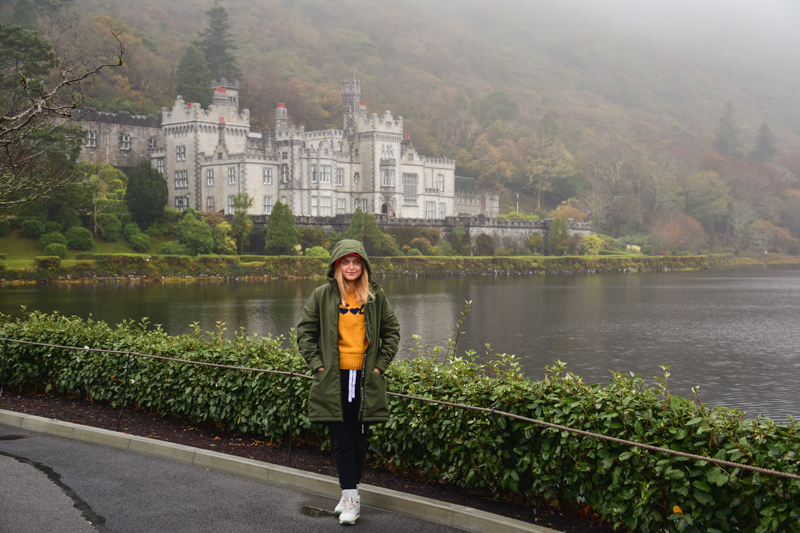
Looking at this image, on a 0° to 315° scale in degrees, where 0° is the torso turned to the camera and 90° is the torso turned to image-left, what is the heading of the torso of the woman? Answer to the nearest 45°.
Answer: approximately 0°

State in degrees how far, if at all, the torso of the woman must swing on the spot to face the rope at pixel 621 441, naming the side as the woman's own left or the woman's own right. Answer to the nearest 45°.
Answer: approximately 90° to the woman's own left

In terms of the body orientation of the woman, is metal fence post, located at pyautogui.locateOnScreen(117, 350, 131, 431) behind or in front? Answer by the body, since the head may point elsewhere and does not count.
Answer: behind

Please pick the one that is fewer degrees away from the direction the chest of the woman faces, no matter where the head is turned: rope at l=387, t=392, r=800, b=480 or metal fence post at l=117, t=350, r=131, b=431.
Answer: the rope

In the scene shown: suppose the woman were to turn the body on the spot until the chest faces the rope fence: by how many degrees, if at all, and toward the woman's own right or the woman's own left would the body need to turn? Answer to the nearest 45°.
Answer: approximately 180°
